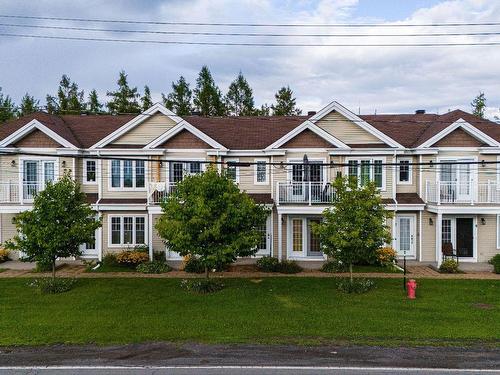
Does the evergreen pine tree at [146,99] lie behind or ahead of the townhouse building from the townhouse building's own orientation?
behind

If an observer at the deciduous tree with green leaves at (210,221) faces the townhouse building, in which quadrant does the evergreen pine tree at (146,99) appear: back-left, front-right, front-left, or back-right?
front-left

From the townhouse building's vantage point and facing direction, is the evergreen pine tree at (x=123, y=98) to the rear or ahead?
to the rear

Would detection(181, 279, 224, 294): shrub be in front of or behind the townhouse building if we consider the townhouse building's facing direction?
in front

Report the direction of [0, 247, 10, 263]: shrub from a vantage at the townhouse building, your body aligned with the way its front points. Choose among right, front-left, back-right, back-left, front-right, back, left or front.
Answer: right

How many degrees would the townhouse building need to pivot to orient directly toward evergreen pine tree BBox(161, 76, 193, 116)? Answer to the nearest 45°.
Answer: approximately 180°

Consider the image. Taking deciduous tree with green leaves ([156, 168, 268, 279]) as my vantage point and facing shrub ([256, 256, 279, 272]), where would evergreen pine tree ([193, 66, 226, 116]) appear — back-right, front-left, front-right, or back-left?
front-left

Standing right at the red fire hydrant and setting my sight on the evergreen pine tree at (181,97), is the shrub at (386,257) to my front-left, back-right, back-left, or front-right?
front-right

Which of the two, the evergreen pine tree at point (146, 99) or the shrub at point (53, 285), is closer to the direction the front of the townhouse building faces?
the shrub

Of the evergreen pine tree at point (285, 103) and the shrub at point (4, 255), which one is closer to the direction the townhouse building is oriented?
the shrub

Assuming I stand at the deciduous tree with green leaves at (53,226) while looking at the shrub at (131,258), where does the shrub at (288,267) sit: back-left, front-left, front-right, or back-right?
front-right

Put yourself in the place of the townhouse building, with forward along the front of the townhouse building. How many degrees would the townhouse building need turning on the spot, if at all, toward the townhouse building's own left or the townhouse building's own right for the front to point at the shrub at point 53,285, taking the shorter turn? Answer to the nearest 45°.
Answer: approximately 45° to the townhouse building's own right

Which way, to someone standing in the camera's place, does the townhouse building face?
facing the viewer

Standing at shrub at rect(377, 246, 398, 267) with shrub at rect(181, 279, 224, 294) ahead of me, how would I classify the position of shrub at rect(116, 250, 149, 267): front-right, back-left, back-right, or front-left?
front-right

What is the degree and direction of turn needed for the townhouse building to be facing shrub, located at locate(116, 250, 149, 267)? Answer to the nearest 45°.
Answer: approximately 90° to its right
